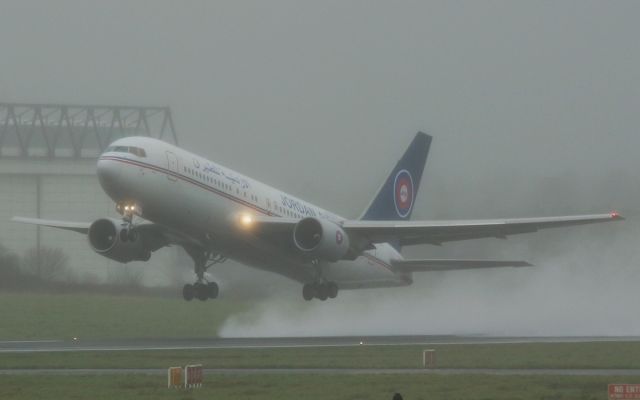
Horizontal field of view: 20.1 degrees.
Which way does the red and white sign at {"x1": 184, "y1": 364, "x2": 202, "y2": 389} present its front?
toward the camera

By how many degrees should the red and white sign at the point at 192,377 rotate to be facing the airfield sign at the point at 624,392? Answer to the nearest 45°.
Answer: approximately 45° to its left
